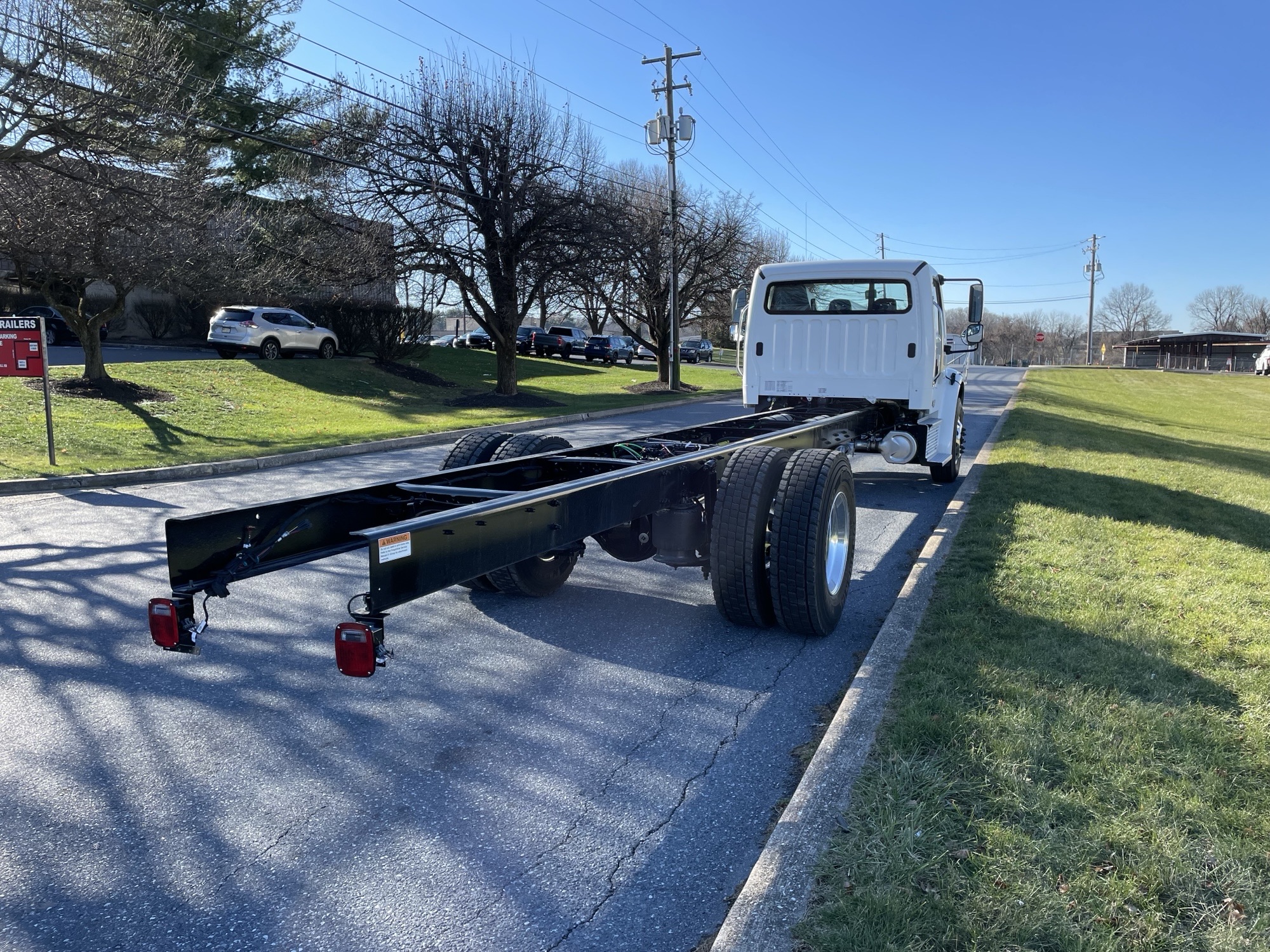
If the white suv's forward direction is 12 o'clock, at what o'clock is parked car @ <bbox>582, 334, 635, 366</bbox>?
The parked car is roughly at 12 o'clock from the white suv.

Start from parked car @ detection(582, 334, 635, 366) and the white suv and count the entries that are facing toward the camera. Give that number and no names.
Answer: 0

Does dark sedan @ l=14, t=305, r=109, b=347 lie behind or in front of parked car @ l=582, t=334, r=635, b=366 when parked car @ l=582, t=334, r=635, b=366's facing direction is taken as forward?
behind

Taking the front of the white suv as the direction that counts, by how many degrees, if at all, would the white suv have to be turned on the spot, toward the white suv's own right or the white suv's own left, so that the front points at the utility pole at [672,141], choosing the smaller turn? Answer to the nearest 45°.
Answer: approximately 45° to the white suv's own right

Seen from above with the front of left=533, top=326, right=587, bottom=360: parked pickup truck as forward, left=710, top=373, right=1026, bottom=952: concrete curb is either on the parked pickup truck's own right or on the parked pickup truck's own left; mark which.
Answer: on the parked pickup truck's own right

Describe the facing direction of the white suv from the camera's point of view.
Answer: facing away from the viewer and to the right of the viewer

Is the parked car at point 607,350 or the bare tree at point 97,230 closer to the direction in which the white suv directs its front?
the parked car

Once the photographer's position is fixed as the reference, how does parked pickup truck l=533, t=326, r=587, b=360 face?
facing away from the viewer and to the right of the viewer

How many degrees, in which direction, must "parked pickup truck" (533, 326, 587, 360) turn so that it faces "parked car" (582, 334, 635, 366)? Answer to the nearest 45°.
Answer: approximately 90° to its right

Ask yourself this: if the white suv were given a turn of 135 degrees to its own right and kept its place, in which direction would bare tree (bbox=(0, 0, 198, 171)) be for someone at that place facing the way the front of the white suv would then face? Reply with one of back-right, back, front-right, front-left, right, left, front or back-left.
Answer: front

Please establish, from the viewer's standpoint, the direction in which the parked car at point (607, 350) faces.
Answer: facing away from the viewer and to the right of the viewer
